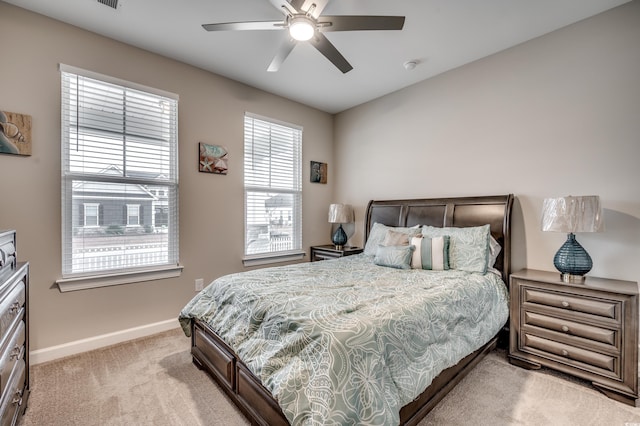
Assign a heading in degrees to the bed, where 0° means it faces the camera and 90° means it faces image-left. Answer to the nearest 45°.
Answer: approximately 45°

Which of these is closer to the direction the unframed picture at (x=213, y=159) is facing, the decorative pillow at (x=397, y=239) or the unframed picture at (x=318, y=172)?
the decorative pillow

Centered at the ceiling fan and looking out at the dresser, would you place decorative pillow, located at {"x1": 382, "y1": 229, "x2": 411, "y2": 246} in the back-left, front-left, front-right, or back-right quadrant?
back-right

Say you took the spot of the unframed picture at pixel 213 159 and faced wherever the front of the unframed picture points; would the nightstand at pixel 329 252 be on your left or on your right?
on your left

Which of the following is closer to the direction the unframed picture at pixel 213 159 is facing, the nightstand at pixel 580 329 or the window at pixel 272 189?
the nightstand

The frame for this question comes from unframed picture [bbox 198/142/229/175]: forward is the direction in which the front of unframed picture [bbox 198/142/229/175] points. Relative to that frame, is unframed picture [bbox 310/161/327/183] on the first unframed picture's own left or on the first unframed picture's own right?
on the first unframed picture's own left

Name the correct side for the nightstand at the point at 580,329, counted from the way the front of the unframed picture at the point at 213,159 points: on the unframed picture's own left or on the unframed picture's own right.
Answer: on the unframed picture's own left

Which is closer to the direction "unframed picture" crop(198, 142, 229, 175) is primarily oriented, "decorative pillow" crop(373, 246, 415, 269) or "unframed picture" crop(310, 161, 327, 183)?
the decorative pillow

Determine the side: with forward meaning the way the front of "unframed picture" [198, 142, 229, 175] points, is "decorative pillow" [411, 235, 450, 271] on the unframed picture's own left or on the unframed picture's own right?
on the unframed picture's own left

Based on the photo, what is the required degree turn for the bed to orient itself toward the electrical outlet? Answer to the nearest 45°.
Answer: approximately 90° to its right

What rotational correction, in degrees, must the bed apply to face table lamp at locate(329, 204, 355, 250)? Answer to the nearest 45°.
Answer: approximately 135° to its right

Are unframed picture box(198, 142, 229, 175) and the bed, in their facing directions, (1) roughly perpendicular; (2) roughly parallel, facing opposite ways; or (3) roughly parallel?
roughly perpendicular
